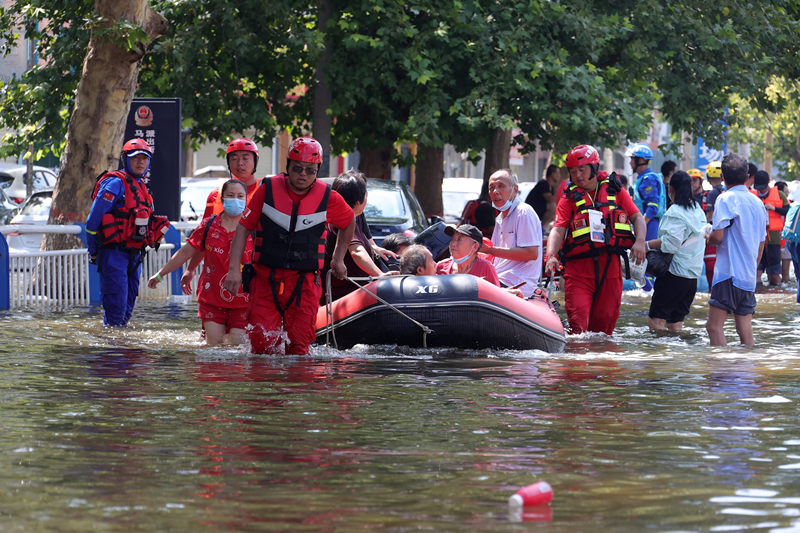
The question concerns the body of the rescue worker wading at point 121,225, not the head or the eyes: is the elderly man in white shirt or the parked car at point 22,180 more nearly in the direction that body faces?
the elderly man in white shirt

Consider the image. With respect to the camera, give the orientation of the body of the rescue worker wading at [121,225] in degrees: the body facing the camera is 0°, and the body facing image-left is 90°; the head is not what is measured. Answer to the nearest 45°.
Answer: approximately 315°

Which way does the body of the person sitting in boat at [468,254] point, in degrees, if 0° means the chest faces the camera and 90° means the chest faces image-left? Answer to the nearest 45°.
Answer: approximately 45°

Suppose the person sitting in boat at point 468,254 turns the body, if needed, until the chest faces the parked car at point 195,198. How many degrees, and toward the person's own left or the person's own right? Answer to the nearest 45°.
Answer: approximately 135° to the person's own right

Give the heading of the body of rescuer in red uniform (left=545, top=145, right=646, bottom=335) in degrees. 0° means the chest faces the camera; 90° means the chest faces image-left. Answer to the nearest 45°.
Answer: approximately 0°

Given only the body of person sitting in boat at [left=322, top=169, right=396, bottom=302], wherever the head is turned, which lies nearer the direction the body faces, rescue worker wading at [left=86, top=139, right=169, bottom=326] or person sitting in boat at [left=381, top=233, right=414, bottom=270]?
the person sitting in boat

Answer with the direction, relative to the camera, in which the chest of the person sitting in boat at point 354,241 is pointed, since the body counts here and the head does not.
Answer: to the viewer's right

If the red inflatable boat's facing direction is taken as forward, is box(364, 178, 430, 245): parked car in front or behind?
behind

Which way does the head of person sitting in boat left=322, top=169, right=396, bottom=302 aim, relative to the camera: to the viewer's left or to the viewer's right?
to the viewer's right

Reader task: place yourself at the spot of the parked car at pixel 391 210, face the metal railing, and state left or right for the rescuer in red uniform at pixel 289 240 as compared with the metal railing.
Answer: left

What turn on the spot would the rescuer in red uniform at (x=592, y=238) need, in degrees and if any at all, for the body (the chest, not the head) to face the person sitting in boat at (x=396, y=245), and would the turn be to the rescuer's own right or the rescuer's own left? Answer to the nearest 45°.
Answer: approximately 90° to the rescuer's own right
